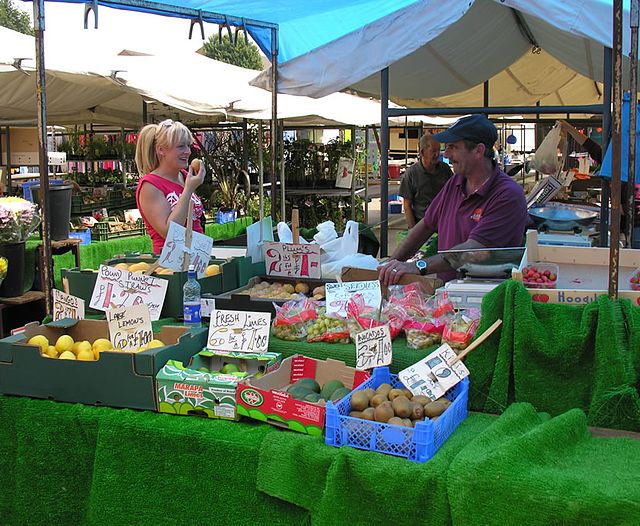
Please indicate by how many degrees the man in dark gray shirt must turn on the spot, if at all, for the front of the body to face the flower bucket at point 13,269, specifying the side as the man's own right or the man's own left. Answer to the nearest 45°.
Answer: approximately 90° to the man's own right

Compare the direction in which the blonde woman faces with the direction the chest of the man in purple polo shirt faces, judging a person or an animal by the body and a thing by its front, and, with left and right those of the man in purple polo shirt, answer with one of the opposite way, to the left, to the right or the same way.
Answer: to the left

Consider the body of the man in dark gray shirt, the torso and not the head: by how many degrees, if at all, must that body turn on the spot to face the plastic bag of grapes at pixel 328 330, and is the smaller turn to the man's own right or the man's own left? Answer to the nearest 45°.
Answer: approximately 45° to the man's own right

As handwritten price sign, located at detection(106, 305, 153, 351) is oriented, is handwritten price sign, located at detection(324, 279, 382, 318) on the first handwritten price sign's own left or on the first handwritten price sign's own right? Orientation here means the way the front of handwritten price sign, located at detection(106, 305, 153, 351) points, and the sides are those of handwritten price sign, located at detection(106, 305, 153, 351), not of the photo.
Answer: on the first handwritten price sign's own left

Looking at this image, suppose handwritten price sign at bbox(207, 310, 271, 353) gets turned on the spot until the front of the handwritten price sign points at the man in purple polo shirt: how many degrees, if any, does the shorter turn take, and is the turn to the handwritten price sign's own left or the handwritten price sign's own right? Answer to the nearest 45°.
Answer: approximately 135° to the handwritten price sign's own left

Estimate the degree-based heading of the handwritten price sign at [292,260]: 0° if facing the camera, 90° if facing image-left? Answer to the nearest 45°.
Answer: approximately 0°
